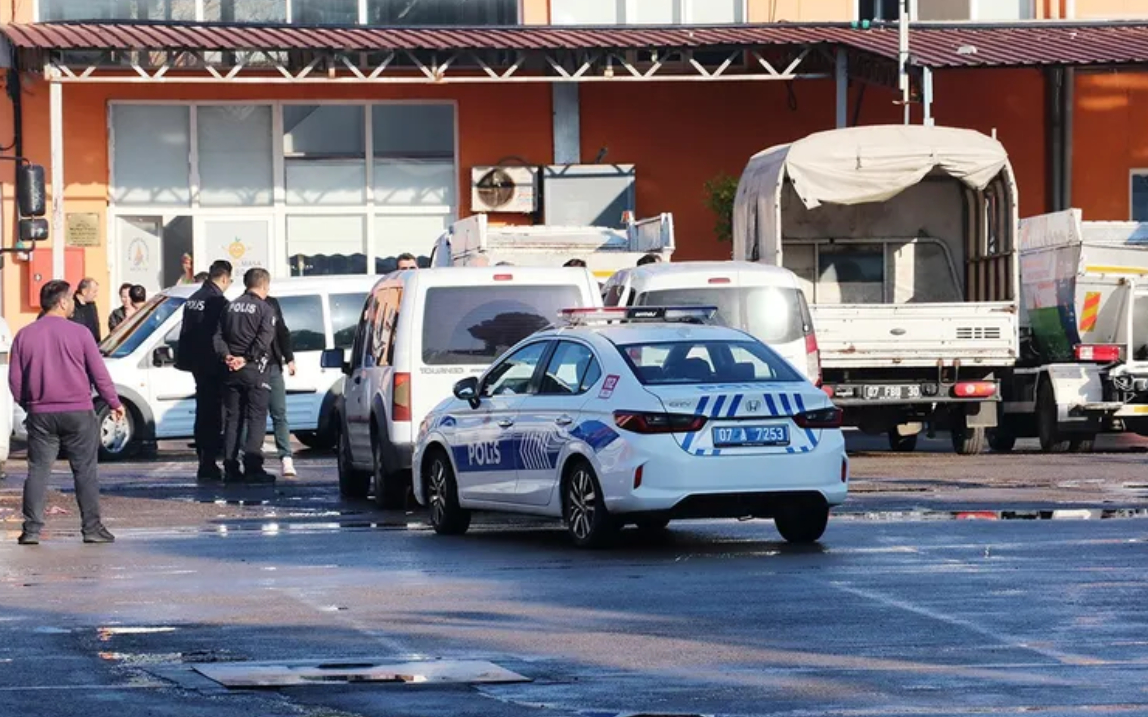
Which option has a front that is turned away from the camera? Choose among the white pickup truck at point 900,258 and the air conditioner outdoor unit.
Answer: the white pickup truck

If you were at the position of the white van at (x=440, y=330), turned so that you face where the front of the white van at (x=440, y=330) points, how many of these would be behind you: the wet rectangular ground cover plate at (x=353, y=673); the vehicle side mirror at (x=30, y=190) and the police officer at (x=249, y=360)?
1

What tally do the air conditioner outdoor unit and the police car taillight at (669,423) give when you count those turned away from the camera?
0

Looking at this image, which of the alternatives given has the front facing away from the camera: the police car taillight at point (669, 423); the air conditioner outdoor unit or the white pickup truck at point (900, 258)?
the white pickup truck

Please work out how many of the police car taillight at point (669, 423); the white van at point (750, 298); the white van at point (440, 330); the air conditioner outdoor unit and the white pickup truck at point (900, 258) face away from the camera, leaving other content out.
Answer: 3

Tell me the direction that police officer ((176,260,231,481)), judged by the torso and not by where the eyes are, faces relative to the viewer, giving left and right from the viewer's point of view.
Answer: facing away from the viewer and to the right of the viewer

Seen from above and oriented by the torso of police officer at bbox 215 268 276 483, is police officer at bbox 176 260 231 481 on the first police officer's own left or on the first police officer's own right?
on the first police officer's own left

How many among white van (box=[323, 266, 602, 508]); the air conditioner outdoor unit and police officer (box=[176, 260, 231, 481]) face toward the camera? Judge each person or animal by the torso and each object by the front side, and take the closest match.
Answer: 1

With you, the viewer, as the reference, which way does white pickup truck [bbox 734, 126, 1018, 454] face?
facing away from the viewer

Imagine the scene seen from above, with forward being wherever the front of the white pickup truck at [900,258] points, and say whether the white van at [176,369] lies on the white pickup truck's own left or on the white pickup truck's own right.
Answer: on the white pickup truck's own left

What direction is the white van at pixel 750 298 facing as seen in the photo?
away from the camera

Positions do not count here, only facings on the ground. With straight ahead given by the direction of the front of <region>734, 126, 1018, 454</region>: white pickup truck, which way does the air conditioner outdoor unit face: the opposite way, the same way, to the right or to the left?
the opposite way

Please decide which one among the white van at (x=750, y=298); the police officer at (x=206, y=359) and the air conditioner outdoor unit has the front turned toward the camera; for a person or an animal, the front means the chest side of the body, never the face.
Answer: the air conditioner outdoor unit
